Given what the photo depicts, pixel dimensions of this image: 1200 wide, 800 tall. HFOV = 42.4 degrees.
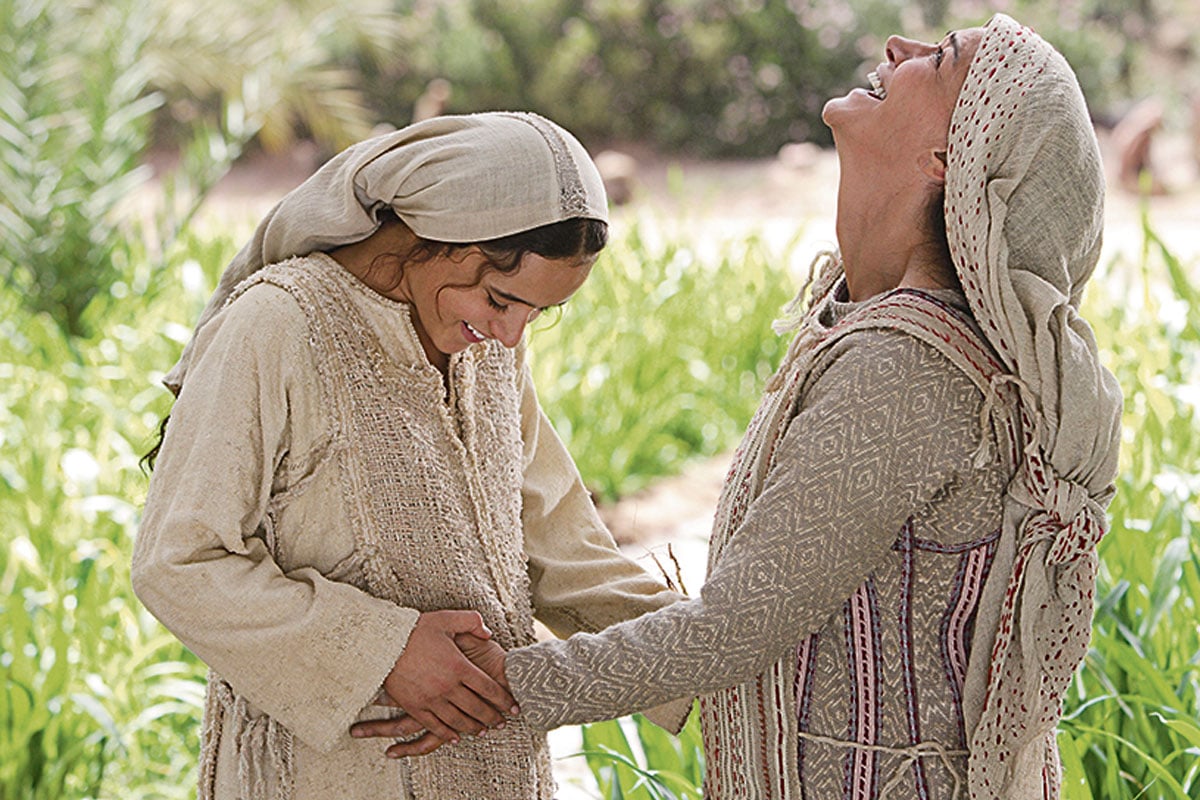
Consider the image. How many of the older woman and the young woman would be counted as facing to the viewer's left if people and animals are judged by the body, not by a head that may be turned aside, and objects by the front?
1

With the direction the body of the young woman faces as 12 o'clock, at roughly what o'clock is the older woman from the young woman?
The older woman is roughly at 11 o'clock from the young woman.

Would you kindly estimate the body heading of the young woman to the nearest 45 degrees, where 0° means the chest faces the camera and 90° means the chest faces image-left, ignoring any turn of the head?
approximately 315°

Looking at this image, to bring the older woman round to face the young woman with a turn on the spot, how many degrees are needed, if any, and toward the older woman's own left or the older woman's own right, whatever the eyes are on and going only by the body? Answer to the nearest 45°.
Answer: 0° — they already face them

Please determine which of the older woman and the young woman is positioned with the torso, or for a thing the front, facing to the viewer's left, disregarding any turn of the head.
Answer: the older woman

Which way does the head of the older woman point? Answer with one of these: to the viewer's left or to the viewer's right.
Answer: to the viewer's left

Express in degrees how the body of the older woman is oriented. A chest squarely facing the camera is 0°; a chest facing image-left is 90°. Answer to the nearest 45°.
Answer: approximately 90°
